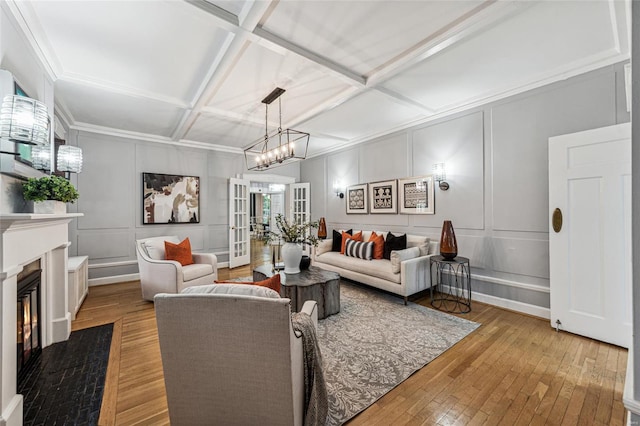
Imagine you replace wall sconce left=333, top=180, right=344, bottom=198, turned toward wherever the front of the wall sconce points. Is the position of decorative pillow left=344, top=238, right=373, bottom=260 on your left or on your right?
on your left

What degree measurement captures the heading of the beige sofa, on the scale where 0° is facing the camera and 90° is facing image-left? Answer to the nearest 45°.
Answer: approximately 45°

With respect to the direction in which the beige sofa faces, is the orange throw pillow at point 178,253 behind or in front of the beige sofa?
in front

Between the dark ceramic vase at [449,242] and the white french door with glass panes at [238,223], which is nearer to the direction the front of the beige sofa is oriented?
the white french door with glass panes

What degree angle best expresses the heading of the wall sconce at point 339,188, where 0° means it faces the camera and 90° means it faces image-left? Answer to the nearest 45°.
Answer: approximately 45°

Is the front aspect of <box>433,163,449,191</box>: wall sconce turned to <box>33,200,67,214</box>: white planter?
yes

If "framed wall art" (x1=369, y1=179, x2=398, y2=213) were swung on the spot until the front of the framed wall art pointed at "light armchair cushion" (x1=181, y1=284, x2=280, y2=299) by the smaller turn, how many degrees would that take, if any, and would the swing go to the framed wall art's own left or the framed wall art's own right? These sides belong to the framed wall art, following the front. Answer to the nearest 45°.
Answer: approximately 45° to the framed wall art's own left

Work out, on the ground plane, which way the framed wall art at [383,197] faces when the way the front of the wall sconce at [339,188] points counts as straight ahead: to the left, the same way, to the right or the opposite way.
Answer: the same way

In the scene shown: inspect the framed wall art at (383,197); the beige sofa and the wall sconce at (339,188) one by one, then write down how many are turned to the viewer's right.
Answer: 0

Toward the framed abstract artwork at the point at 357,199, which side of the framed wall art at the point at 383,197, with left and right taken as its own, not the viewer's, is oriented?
right

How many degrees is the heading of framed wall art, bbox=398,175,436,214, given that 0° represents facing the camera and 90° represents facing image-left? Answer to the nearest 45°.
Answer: approximately 45°

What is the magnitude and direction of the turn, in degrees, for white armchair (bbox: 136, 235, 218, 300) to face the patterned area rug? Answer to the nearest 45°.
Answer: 0° — it already faces it

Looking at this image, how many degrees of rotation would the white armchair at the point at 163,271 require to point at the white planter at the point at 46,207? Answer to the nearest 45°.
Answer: approximately 90° to its right

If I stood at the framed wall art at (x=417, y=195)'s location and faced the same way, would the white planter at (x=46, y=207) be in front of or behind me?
in front

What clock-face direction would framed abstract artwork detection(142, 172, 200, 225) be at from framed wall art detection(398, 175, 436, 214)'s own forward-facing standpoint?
The framed abstract artwork is roughly at 1 o'clock from the framed wall art.

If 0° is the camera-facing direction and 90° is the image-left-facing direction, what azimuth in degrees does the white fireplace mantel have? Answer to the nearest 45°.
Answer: approximately 315°

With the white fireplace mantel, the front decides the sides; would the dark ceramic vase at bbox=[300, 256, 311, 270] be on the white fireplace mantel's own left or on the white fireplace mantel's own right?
on the white fireplace mantel's own left

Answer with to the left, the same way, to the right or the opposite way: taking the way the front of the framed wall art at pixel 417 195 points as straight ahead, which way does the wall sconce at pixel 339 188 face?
the same way

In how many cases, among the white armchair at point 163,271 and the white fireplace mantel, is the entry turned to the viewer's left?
0

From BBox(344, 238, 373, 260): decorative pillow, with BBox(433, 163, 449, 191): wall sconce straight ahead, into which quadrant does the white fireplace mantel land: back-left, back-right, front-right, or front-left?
back-right

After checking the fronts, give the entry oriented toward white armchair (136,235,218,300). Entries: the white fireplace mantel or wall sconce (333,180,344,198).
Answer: the wall sconce
